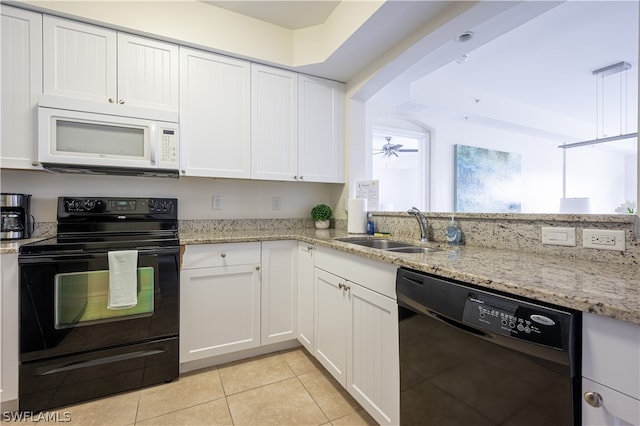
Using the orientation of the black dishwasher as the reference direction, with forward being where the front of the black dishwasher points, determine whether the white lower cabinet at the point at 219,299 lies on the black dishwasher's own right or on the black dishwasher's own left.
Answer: on the black dishwasher's own right

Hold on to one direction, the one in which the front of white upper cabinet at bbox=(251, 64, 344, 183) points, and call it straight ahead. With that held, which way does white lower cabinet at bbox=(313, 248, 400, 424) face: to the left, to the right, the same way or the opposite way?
to the right

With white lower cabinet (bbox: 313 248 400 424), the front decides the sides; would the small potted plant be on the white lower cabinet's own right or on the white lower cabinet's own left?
on the white lower cabinet's own right

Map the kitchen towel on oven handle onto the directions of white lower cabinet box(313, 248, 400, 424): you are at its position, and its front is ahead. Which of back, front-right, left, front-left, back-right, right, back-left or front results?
front-right

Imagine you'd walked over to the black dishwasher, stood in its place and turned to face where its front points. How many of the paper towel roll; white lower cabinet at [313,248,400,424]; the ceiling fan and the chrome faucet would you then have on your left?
0

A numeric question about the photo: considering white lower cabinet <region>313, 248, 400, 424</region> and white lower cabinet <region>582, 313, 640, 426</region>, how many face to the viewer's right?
0

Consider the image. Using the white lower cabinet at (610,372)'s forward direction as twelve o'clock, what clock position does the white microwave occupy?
The white microwave is roughly at 1 o'clock from the white lower cabinet.

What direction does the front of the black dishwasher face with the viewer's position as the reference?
facing the viewer and to the left of the viewer

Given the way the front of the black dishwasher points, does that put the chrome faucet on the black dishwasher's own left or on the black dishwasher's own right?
on the black dishwasher's own right

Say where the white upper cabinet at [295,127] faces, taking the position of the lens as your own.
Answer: facing the viewer and to the right of the viewer

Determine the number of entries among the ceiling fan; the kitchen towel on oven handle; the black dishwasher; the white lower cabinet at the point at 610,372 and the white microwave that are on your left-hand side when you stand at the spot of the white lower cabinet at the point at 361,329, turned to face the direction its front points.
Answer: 2

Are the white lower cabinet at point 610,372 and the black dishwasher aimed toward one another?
no

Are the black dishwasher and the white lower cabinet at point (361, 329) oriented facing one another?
no
